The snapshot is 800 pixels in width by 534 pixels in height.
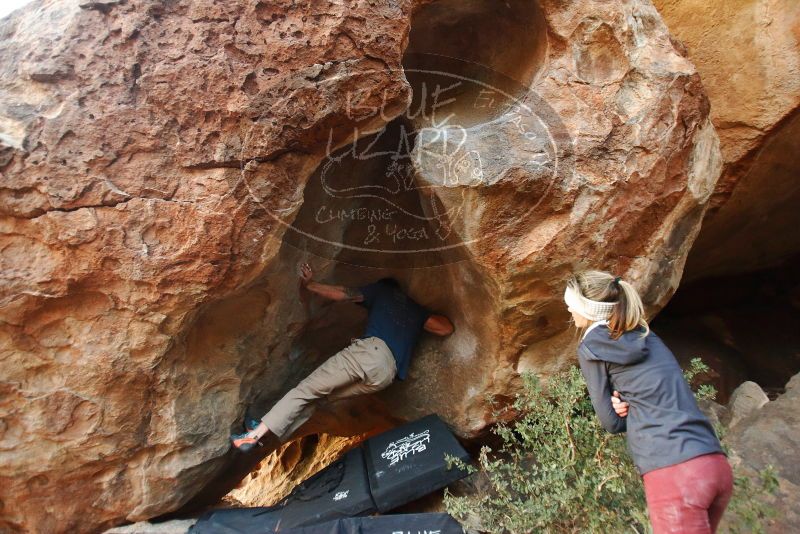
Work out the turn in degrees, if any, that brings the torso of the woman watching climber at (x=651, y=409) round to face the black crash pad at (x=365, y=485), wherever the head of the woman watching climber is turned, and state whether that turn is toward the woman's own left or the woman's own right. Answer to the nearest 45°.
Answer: approximately 45° to the woman's own left

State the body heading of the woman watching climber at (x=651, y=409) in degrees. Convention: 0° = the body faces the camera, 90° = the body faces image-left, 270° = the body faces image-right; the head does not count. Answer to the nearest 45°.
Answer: approximately 135°

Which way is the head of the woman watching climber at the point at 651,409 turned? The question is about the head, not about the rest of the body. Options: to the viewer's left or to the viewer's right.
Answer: to the viewer's left
